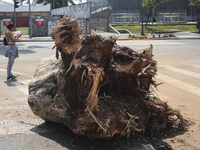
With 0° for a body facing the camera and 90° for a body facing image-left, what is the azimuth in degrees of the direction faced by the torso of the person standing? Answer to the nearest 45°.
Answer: approximately 270°

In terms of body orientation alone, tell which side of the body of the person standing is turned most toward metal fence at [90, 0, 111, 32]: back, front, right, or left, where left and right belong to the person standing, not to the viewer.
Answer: left

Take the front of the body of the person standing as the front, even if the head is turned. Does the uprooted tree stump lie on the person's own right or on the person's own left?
on the person's own right

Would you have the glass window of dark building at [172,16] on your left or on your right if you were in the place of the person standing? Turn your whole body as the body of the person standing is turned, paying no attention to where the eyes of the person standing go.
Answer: on your left
